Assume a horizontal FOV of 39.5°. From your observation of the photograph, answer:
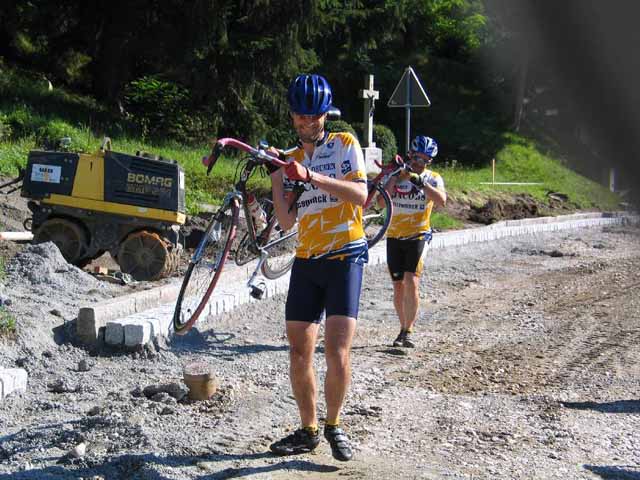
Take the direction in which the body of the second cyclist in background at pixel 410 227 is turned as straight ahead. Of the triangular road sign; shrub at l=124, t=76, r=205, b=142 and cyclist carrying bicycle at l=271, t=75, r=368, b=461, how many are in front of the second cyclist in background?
1

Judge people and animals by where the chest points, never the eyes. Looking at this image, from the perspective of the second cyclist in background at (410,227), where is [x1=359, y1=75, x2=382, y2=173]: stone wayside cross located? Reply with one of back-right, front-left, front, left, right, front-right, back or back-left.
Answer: back

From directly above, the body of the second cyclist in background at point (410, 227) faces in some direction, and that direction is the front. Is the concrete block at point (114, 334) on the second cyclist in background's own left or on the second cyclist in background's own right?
on the second cyclist in background's own right

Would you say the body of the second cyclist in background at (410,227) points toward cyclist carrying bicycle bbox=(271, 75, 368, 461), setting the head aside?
yes

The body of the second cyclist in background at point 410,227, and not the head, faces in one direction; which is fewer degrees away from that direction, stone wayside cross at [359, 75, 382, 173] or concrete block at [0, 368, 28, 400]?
the concrete block

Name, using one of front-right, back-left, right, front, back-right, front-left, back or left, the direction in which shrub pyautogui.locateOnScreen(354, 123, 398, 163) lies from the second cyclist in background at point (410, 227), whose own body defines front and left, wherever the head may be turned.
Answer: back

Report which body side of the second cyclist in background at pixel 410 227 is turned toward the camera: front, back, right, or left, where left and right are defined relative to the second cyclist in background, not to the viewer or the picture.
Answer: front
